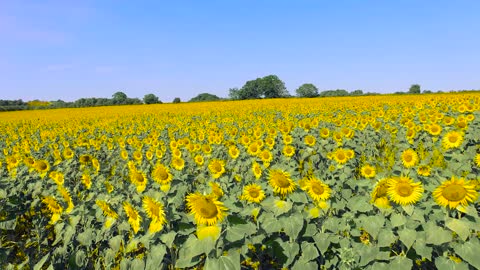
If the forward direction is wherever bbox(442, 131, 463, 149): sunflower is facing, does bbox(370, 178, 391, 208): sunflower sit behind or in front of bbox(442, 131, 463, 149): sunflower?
in front

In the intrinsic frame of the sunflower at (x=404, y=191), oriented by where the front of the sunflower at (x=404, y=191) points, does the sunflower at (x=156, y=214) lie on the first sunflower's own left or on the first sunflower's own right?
on the first sunflower's own right

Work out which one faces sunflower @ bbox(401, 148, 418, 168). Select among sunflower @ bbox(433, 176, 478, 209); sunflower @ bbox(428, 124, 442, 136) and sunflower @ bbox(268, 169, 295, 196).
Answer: sunflower @ bbox(428, 124, 442, 136)

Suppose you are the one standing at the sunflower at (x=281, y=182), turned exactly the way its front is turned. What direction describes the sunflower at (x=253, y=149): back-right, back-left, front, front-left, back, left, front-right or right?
back

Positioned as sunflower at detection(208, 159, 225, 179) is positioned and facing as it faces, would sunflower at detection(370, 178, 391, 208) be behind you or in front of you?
in front

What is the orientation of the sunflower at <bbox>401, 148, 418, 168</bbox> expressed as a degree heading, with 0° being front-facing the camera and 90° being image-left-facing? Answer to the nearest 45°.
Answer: approximately 0°

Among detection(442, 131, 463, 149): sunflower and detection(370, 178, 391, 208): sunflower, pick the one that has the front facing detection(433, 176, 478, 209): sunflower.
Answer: detection(442, 131, 463, 149): sunflower

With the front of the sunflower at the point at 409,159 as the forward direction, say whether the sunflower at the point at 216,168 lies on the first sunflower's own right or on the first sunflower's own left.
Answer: on the first sunflower's own right
